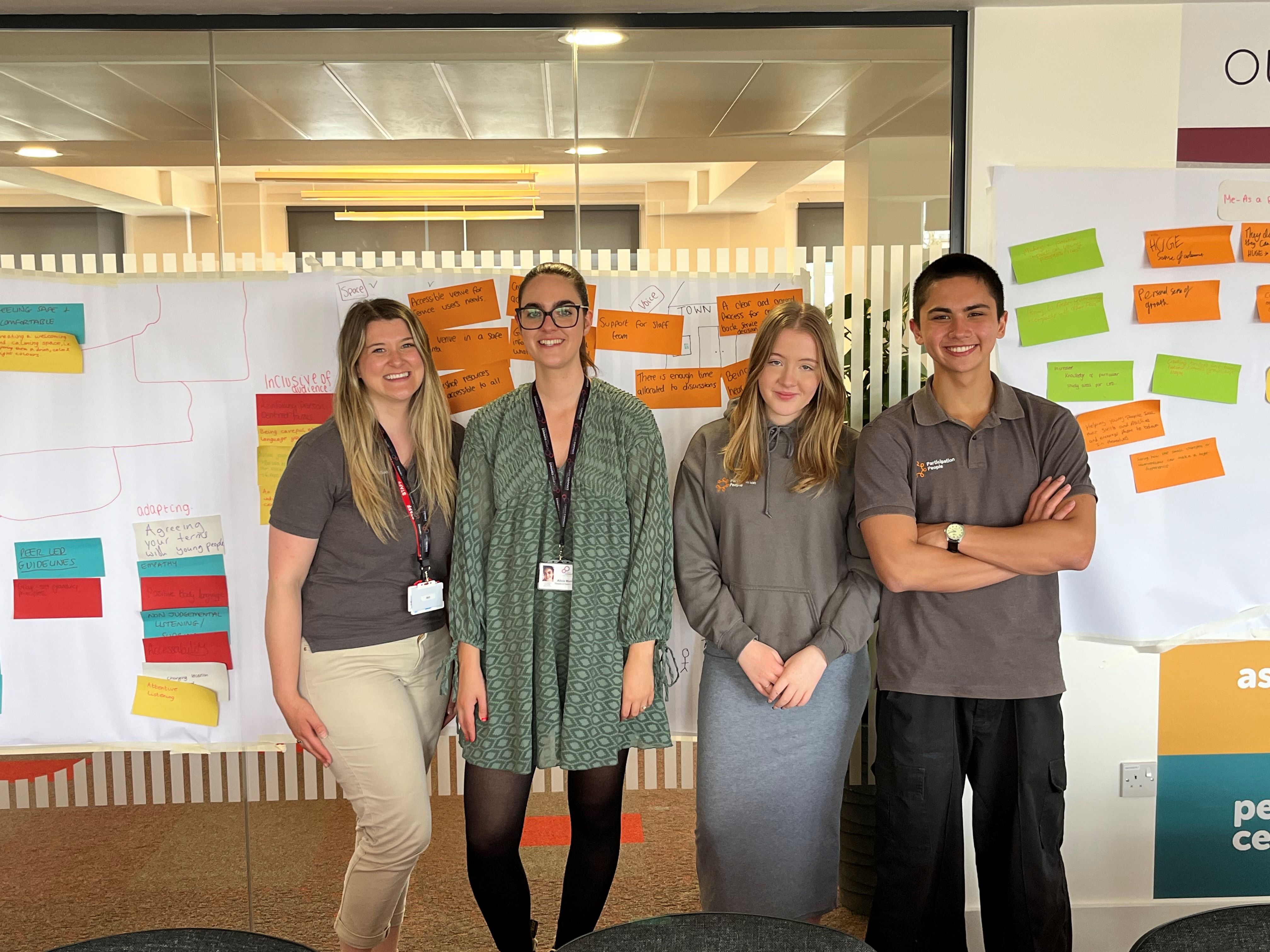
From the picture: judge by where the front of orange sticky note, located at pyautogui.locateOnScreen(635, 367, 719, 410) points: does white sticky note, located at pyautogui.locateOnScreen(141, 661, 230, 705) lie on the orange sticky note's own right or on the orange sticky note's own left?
on the orange sticky note's own right

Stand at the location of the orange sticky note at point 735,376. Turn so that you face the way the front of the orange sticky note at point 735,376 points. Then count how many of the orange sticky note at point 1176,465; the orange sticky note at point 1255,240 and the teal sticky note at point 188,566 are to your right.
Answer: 1

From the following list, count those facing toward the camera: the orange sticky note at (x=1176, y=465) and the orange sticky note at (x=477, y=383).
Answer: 2

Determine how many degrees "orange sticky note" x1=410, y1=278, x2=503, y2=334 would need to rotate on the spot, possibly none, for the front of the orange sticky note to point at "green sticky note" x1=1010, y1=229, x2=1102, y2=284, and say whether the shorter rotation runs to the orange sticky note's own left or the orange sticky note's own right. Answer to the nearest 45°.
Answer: approximately 90° to the orange sticky note's own left

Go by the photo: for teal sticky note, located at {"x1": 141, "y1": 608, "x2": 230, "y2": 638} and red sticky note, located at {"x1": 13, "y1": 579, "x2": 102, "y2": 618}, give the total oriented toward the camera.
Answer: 2

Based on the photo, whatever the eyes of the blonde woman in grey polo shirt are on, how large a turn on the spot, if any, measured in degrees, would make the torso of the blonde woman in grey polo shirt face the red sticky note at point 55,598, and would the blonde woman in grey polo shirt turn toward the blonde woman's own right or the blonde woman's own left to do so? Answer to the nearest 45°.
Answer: approximately 180°

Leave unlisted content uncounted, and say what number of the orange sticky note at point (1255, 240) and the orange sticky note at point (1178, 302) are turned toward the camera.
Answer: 2

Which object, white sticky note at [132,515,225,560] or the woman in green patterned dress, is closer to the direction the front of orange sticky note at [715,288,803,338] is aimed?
the woman in green patterned dress

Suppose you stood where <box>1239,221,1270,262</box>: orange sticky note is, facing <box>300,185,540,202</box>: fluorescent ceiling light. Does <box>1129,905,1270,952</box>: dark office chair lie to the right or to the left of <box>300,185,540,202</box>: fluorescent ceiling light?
left
